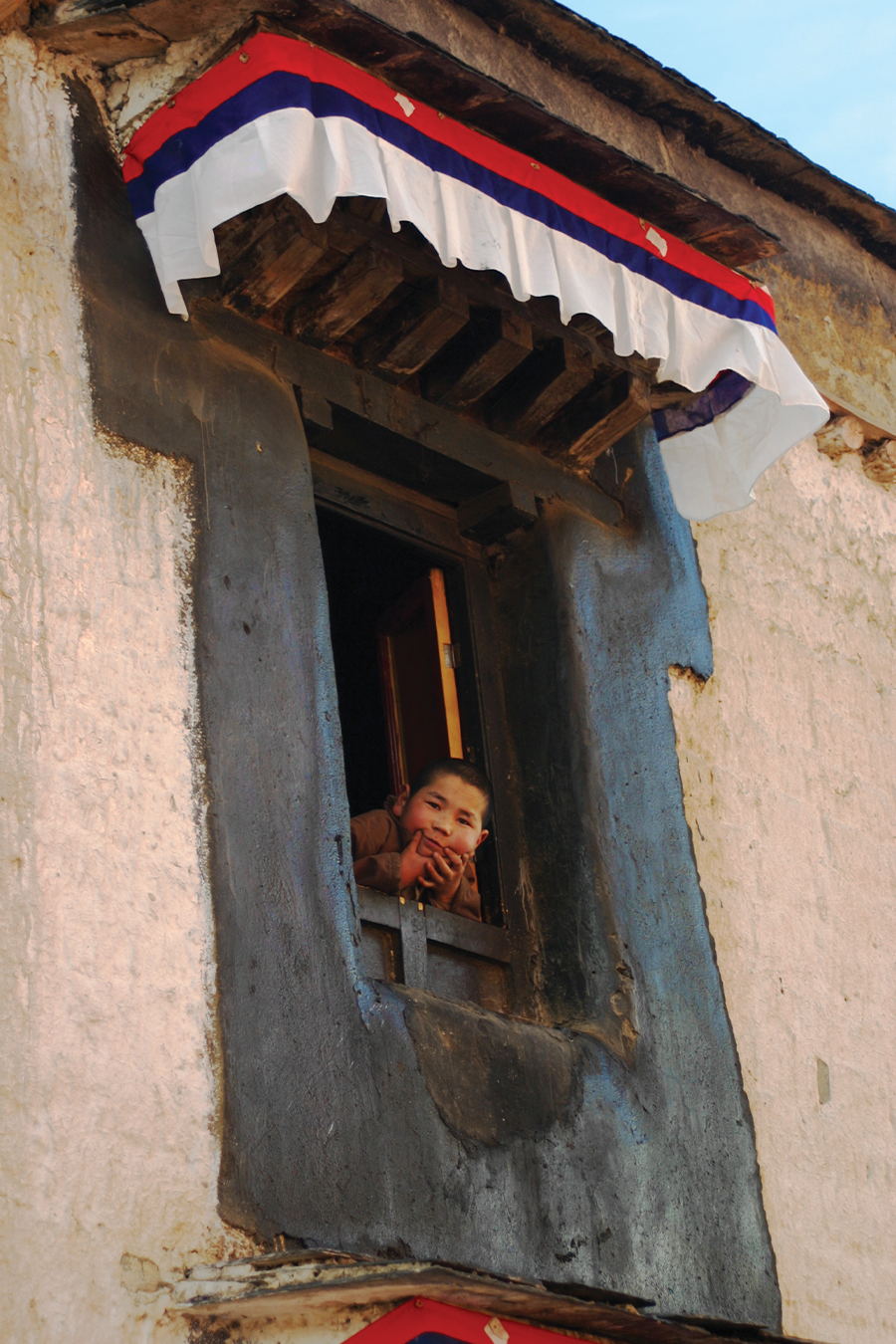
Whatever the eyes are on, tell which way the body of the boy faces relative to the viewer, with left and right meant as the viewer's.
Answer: facing the viewer

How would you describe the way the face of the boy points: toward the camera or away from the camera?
toward the camera

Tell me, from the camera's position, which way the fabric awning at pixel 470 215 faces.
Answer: facing the viewer and to the right of the viewer

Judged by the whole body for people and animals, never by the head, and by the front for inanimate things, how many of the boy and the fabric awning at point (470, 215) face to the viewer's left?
0
